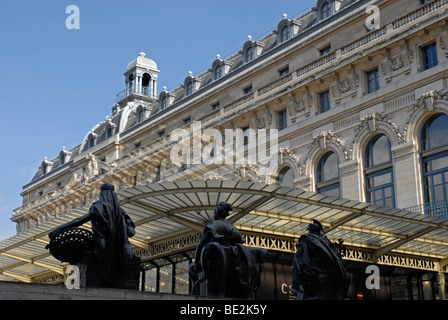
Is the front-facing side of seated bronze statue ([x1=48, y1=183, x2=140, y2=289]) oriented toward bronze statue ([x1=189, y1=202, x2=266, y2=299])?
no

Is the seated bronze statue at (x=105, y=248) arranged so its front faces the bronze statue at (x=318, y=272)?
no
